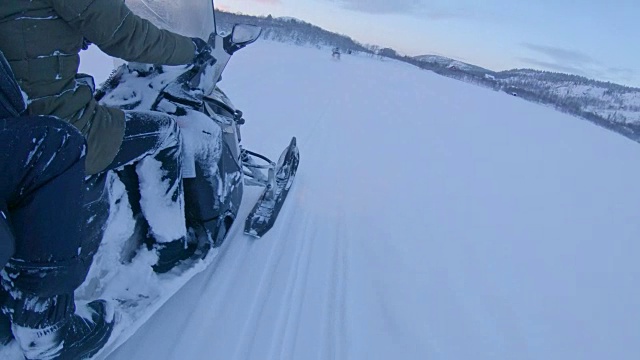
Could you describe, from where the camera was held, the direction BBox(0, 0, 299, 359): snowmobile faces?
facing away from the viewer and to the right of the viewer
